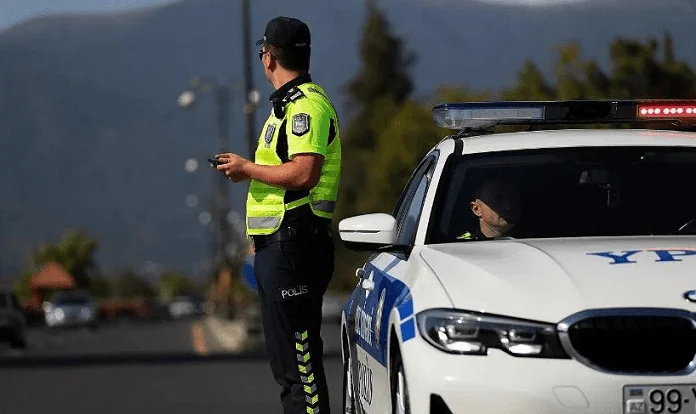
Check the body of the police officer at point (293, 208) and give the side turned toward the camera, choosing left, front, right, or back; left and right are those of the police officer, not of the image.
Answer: left

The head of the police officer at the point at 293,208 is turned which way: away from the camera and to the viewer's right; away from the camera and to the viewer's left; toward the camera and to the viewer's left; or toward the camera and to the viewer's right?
away from the camera and to the viewer's left

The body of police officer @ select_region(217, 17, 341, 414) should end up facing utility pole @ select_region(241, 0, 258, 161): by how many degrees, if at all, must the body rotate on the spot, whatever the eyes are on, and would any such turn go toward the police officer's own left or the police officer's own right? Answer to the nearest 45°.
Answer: approximately 90° to the police officer's own right

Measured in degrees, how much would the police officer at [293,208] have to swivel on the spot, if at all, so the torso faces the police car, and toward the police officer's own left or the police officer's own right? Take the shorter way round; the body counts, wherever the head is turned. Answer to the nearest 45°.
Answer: approximately 135° to the police officer's own left

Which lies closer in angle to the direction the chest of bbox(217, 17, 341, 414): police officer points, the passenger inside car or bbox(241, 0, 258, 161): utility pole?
the utility pole

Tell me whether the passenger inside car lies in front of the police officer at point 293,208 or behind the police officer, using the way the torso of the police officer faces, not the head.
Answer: behind

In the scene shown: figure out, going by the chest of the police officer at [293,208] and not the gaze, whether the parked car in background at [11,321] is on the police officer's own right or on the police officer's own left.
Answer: on the police officer's own right
